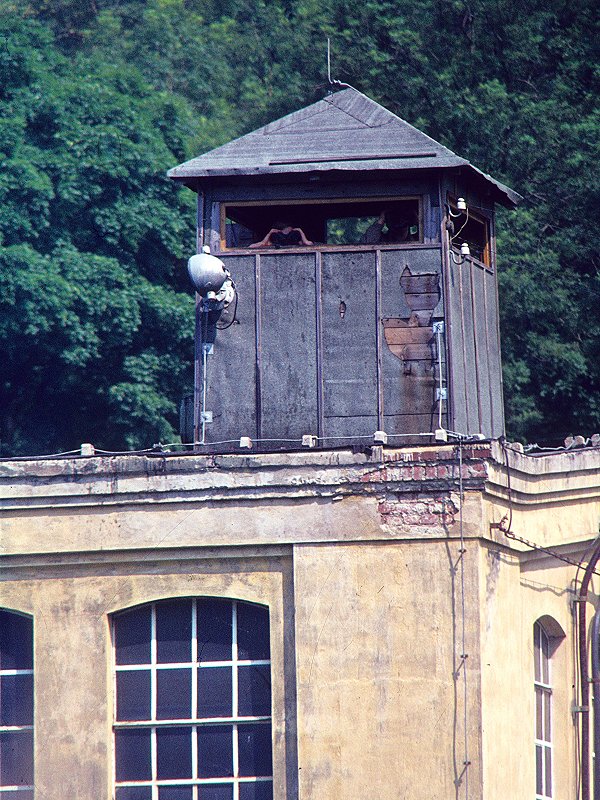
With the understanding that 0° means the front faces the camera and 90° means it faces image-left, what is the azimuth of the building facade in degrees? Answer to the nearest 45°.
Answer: approximately 0°
